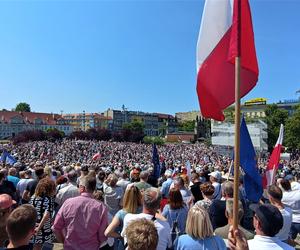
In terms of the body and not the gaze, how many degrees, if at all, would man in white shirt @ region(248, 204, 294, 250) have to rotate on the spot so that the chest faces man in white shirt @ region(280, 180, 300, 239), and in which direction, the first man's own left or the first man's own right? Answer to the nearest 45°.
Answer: approximately 45° to the first man's own right

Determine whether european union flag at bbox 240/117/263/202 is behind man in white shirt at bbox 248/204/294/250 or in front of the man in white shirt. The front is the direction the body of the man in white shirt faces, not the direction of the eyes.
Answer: in front

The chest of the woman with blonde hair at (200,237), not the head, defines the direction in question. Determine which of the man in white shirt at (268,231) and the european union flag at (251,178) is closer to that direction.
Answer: the european union flag

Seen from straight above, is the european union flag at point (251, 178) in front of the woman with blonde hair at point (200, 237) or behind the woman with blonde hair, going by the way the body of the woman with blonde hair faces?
in front

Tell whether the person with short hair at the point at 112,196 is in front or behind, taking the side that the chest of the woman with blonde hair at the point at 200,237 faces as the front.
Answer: in front

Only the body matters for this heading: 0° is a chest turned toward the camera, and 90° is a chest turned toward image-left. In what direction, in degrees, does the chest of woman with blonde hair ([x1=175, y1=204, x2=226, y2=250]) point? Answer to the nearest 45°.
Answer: approximately 180°

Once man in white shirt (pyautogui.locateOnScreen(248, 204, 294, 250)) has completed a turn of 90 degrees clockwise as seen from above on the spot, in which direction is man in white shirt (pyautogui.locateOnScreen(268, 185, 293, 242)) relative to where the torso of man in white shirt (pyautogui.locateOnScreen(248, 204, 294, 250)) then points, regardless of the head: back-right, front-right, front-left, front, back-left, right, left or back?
front-left

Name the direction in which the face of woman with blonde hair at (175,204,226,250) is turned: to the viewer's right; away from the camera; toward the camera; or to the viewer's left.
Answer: away from the camera

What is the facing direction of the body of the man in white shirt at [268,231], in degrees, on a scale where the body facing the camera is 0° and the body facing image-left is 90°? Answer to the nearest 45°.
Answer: approximately 135°

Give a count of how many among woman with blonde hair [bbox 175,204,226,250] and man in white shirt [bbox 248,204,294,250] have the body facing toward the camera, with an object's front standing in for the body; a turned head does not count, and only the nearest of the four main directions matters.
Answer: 0

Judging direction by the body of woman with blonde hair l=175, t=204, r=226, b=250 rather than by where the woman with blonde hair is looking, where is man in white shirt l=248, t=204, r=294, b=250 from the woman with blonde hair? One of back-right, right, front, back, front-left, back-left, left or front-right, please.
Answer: right

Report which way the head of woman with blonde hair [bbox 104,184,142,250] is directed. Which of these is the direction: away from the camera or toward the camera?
away from the camera
